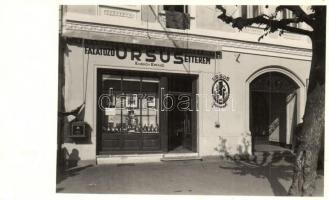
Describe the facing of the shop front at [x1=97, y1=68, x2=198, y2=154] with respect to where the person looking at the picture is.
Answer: facing the viewer

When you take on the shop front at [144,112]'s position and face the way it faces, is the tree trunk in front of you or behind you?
in front
